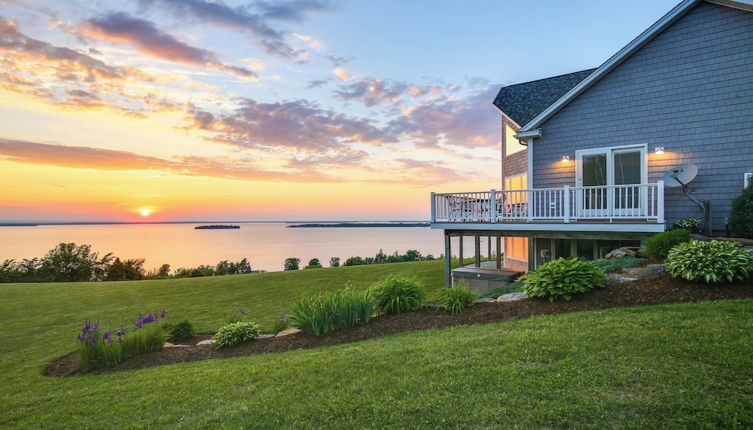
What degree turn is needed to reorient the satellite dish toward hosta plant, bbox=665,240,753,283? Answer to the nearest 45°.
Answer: approximately 45° to its left

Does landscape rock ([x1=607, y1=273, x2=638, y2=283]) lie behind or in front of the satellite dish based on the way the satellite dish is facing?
in front

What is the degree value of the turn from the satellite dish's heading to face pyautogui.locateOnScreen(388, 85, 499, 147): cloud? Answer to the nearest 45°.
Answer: approximately 90° to its right

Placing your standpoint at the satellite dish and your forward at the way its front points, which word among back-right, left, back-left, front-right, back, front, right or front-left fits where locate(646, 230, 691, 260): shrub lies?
front-left

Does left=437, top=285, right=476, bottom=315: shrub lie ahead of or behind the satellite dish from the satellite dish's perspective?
ahead

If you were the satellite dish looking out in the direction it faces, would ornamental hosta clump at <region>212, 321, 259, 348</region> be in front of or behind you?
in front

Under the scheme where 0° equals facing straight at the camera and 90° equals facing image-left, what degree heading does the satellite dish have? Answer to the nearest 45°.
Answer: approximately 45°

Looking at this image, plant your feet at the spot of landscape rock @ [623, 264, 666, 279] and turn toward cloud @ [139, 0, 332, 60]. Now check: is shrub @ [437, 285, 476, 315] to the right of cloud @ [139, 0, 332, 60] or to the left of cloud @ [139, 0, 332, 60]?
left

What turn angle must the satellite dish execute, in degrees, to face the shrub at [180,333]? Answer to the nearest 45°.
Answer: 0° — it already faces it
